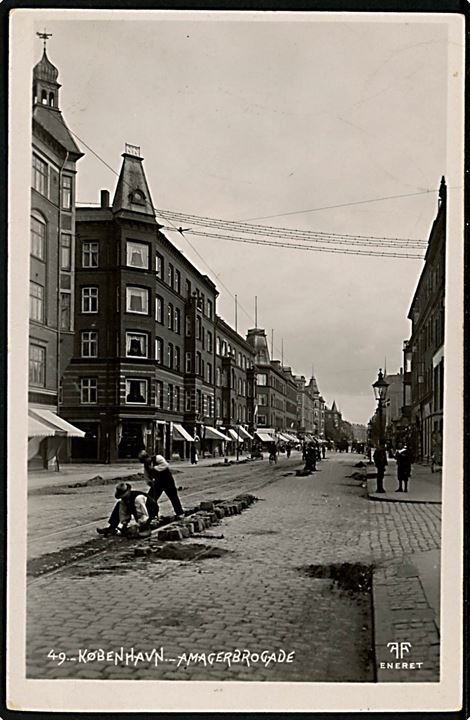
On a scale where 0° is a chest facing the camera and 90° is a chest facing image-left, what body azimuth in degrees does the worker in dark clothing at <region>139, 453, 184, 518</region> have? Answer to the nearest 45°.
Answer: approximately 90°

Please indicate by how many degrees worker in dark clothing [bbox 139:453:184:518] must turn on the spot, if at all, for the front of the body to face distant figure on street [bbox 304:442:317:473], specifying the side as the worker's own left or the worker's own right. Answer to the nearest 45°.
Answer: approximately 90° to the worker's own right

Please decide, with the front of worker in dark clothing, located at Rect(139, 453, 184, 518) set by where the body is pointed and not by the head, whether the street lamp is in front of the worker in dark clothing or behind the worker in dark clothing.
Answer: behind
